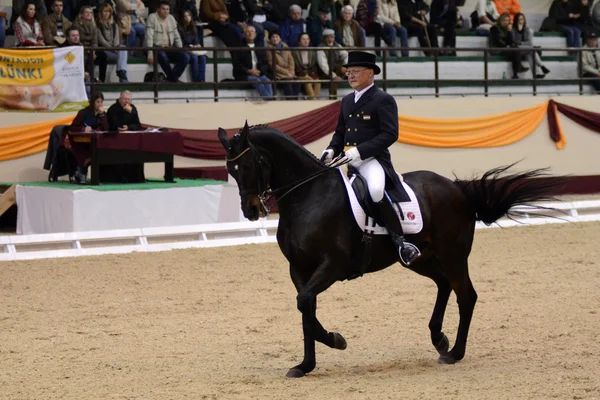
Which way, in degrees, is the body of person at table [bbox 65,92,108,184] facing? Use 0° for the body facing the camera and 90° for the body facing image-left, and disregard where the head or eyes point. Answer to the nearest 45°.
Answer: approximately 315°

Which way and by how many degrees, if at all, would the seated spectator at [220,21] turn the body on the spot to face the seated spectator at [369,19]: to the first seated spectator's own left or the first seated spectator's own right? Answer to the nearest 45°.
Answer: approximately 90° to the first seated spectator's own left

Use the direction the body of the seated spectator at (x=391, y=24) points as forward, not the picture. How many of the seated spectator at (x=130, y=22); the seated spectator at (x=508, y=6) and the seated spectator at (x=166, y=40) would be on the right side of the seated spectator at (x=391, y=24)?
2

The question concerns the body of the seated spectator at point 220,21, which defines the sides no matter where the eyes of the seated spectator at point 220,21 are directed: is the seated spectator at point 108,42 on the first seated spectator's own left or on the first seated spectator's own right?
on the first seated spectator's own right

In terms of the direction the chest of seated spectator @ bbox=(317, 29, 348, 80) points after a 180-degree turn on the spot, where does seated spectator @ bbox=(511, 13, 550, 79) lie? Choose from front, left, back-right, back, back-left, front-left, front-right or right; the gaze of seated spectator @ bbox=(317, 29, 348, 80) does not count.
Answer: front-right

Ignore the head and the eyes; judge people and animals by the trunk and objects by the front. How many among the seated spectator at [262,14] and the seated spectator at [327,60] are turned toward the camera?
2

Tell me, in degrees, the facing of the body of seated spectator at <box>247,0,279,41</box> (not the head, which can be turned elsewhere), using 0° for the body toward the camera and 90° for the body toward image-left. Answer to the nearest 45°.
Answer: approximately 0°

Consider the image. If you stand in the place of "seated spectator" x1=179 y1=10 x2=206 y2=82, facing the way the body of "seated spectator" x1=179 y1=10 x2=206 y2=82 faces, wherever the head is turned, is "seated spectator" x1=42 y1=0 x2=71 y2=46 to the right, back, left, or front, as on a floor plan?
right

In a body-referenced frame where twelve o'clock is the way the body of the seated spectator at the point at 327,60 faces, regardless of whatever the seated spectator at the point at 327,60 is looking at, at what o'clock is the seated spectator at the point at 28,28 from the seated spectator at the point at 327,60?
the seated spectator at the point at 28,28 is roughly at 2 o'clock from the seated spectator at the point at 327,60.
